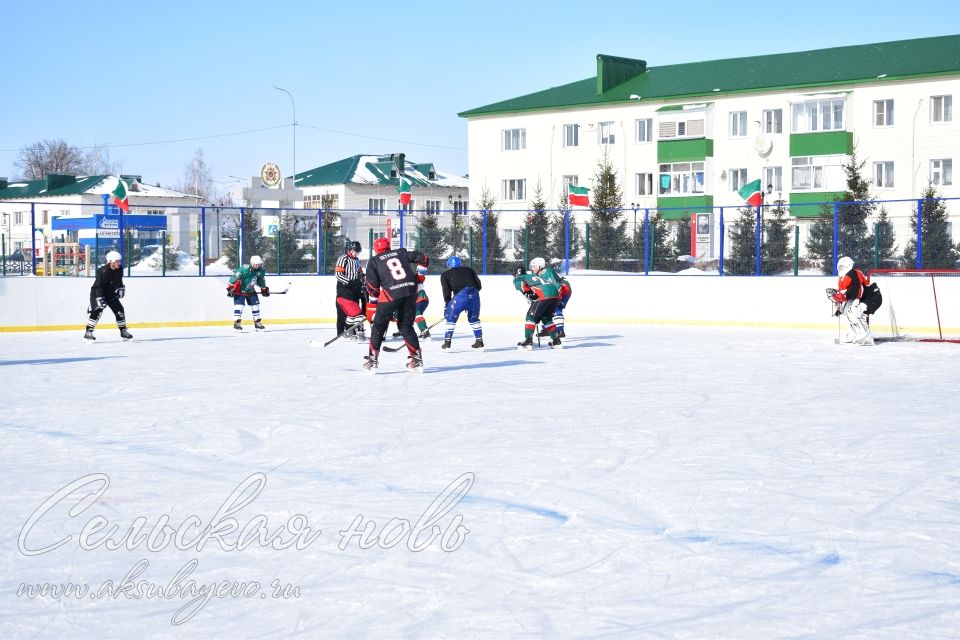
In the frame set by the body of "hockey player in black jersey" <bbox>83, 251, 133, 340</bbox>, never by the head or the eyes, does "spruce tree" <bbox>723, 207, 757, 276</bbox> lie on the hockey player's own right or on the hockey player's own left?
on the hockey player's own left

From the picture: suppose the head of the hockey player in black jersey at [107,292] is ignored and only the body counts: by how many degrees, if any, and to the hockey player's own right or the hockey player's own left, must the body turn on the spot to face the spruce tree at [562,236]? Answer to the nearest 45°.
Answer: approximately 90° to the hockey player's own left

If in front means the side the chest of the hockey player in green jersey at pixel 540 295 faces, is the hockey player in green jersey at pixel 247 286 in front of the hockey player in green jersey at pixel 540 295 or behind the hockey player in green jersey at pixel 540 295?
in front

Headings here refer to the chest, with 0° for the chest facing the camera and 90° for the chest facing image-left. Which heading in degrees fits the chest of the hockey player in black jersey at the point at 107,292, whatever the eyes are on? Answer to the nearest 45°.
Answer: approximately 315°

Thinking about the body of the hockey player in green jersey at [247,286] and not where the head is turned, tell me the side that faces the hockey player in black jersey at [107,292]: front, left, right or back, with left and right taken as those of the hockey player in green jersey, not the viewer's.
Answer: right

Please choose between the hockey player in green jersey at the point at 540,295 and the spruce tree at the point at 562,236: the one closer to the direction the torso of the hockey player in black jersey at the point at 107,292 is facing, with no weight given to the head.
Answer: the hockey player in green jersey

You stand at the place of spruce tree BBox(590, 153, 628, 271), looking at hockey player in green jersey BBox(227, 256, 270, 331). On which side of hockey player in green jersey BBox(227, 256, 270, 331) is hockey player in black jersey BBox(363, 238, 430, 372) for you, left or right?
left

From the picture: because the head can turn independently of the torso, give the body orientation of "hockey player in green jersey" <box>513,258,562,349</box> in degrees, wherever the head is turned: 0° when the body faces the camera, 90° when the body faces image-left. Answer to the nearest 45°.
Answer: approximately 135°

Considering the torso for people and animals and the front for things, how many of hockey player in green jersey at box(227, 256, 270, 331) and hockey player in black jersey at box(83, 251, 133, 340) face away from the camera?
0

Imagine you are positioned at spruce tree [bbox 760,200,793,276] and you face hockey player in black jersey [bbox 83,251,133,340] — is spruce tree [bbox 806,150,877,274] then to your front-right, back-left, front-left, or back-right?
back-left
